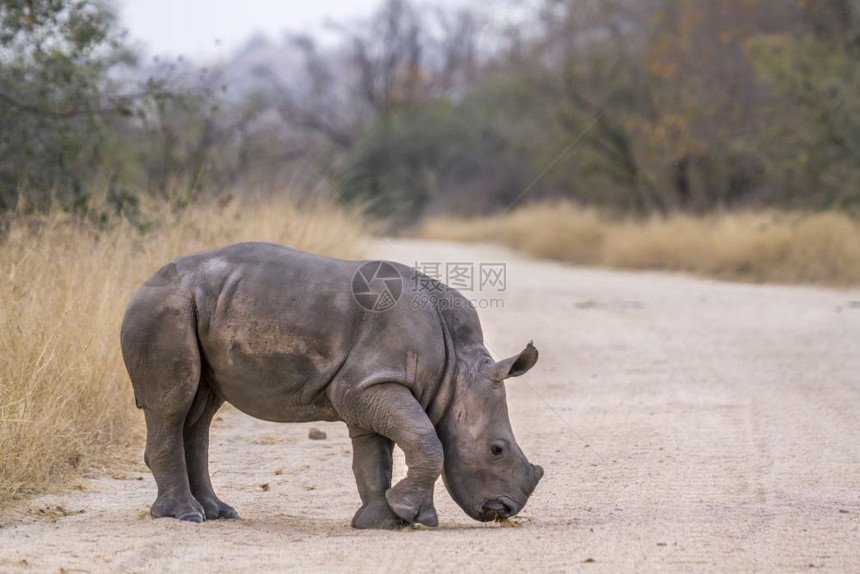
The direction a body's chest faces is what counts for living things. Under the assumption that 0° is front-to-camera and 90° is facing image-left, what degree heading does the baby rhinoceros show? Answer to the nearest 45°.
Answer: approximately 270°
